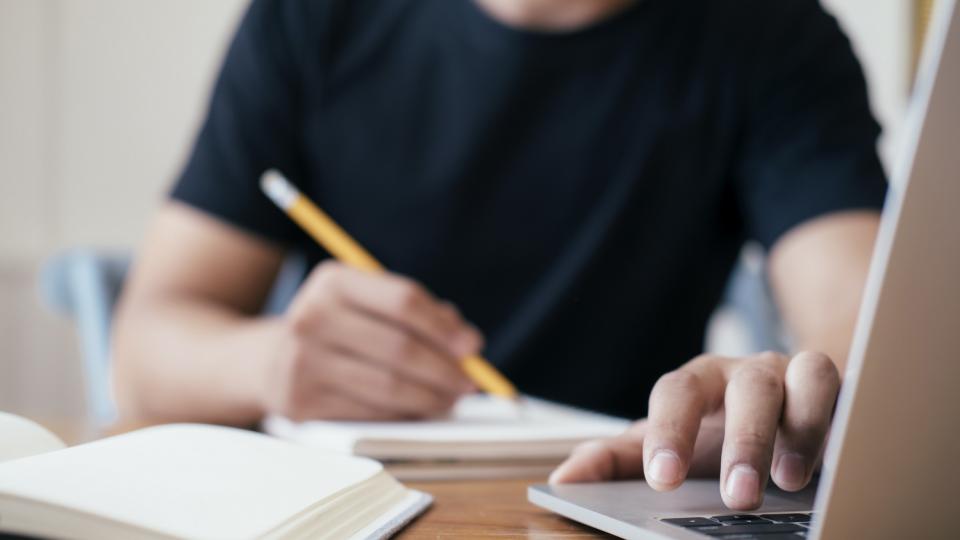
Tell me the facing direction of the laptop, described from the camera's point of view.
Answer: facing away from the viewer and to the left of the viewer

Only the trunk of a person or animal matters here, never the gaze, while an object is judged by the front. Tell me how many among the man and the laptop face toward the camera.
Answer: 1

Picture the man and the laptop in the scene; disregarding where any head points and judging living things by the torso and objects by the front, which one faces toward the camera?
the man

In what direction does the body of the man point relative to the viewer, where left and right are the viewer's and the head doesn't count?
facing the viewer

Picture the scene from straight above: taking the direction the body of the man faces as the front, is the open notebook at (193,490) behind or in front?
in front

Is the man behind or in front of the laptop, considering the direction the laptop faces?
in front

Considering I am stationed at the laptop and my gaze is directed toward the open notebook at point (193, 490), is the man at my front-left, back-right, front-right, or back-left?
front-right

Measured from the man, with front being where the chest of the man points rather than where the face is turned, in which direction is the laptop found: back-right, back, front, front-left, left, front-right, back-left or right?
front
